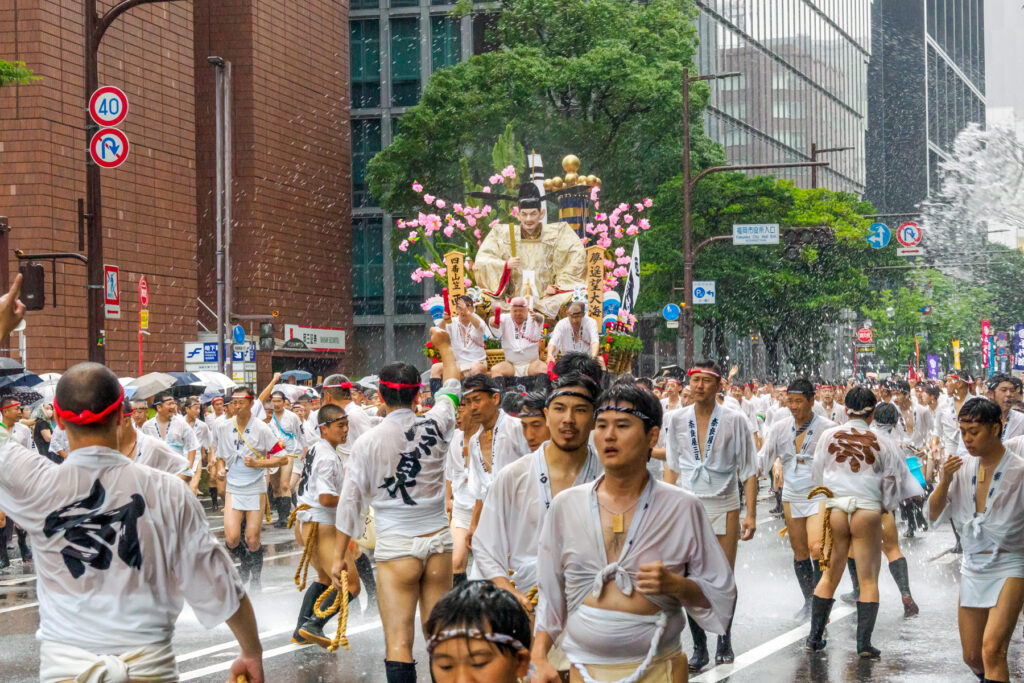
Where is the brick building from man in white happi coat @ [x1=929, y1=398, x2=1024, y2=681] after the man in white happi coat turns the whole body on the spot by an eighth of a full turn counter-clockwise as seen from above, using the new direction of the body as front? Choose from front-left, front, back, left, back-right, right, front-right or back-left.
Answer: back-right

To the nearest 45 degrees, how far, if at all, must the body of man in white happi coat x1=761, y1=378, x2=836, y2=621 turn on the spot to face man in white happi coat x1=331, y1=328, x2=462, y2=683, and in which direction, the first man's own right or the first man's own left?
approximately 45° to the first man's own right

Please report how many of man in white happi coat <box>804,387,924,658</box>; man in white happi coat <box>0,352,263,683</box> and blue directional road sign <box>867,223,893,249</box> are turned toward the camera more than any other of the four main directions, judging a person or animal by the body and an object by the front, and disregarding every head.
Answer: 1

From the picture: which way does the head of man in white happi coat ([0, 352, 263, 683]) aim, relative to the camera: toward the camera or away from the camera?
away from the camera

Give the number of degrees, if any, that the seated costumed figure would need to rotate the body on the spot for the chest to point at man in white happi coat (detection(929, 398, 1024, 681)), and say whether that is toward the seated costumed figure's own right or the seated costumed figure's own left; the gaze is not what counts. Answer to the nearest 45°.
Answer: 0° — they already face them

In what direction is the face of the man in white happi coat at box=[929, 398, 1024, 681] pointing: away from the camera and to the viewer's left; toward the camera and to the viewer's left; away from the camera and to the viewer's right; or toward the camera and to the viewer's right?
toward the camera and to the viewer's left

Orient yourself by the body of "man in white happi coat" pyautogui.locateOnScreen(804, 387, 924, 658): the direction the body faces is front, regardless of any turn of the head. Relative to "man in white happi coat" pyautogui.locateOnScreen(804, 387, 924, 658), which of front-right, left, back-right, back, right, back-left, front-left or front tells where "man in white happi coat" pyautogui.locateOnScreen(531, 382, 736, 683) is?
back

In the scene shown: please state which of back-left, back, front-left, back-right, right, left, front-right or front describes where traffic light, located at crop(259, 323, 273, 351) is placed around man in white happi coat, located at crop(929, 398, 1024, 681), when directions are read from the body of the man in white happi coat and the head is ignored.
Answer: right

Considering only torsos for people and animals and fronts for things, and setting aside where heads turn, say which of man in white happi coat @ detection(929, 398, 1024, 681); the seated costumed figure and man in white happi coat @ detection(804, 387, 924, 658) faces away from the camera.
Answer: man in white happi coat @ detection(804, 387, 924, 658)

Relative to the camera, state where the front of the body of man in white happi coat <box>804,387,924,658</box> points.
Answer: away from the camera
